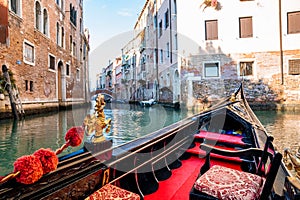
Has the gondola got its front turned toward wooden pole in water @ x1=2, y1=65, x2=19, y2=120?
no

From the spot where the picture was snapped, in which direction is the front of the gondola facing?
facing away from the viewer and to the right of the viewer
